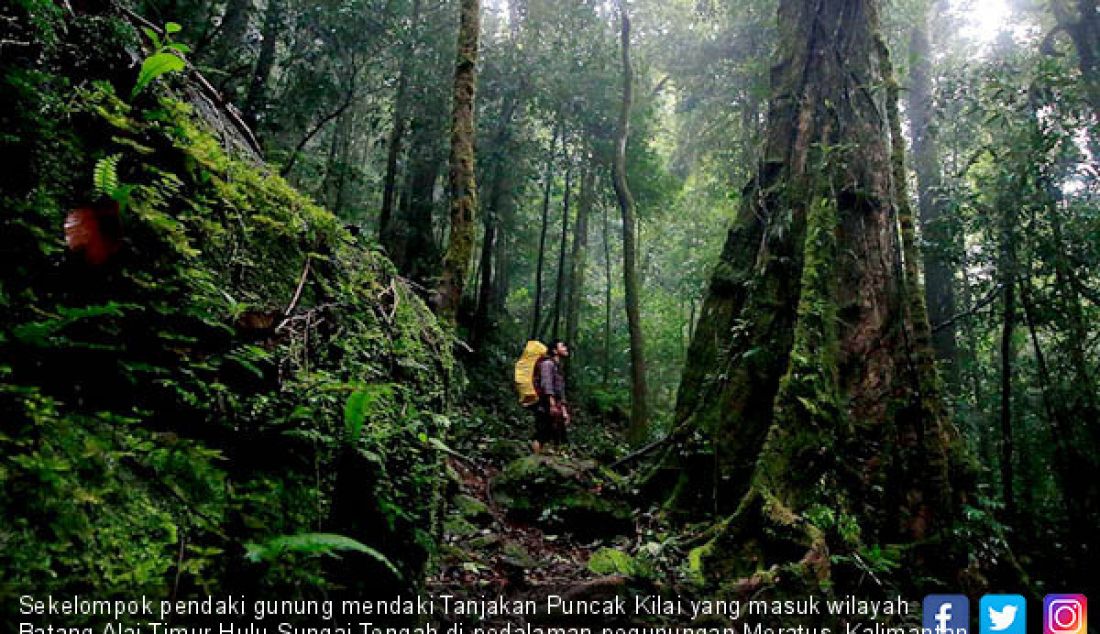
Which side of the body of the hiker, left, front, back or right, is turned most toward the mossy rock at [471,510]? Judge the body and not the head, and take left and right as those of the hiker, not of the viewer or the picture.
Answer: right

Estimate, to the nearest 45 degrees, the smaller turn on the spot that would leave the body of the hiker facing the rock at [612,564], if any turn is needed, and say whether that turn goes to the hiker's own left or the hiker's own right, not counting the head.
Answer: approximately 90° to the hiker's own right

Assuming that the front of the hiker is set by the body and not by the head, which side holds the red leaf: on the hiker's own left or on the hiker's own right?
on the hiker's own right

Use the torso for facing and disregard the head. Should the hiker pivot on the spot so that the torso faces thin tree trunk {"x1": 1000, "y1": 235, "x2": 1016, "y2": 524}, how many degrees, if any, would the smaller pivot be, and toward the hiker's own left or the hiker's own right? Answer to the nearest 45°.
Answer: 0° — they already face it

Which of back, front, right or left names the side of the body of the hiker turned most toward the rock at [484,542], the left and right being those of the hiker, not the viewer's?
right

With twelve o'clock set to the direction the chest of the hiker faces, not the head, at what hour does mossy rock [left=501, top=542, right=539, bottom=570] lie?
The mossy rock is roughly at 3 o'clock from the hiker.

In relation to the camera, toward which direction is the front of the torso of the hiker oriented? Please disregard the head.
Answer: to the viewer's right

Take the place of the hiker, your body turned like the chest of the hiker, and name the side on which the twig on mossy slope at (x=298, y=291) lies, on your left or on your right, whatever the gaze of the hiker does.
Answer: on your right
